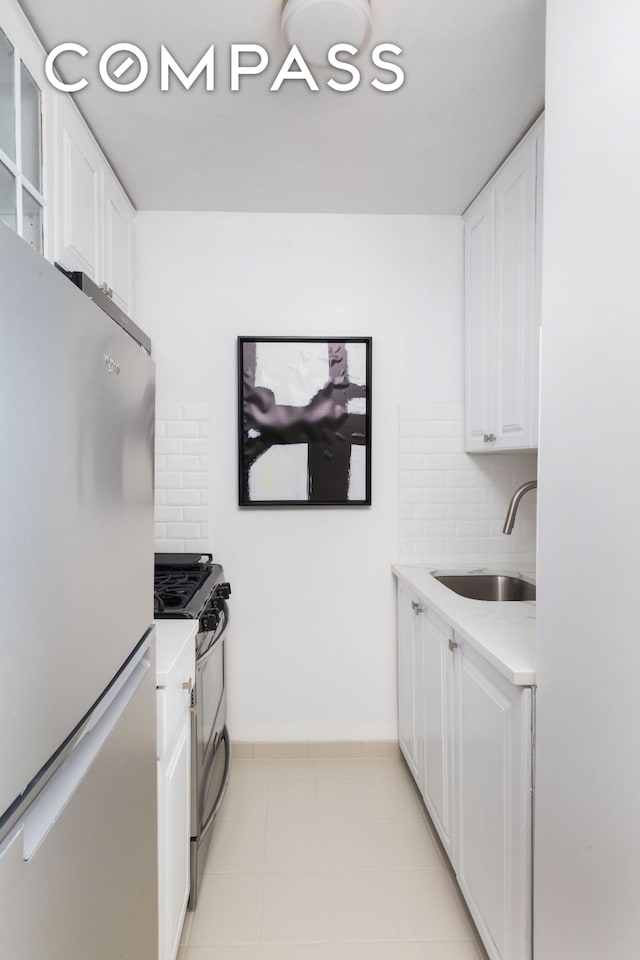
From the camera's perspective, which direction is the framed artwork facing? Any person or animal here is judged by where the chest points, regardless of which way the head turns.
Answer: toward the camera

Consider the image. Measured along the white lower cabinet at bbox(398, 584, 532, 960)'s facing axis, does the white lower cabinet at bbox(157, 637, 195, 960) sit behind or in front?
in front

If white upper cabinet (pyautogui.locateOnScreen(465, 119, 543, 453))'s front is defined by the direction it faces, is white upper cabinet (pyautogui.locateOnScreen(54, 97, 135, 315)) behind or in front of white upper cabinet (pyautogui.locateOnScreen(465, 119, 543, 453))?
in front

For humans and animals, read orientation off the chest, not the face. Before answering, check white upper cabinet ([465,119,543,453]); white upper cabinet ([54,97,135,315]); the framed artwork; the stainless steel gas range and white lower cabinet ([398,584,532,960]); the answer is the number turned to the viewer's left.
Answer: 2

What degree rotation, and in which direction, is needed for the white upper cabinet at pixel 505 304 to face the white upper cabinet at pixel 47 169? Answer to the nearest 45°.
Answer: approximately 45° to its left

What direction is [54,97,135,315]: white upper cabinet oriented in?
to the viewer's right

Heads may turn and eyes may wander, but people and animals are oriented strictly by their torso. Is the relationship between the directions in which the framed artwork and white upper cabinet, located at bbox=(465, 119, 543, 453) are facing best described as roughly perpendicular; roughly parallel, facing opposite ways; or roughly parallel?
roughly perpendicular

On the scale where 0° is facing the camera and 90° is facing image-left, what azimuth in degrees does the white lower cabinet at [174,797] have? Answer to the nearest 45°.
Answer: approximately 270°

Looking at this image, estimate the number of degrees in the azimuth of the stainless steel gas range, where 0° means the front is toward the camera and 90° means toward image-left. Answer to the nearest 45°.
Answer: approximately 270°

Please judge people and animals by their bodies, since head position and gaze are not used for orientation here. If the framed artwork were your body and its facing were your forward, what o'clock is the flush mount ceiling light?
The flush mount ceiling light is roughly at 12 o'clock from the framed artwork.

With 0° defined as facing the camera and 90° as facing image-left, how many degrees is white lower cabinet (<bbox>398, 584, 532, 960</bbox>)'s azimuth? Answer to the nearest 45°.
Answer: approximately 90°

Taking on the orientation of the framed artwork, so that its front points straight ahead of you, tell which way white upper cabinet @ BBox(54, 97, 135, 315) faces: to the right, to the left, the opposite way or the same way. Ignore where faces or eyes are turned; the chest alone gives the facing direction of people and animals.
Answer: to the left

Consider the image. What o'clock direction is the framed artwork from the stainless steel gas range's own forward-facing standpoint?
The framed artwork is roughly at 10 o'clock from the stainless steel gas range.

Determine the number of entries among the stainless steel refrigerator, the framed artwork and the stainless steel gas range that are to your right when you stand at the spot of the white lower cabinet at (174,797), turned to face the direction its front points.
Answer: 1
